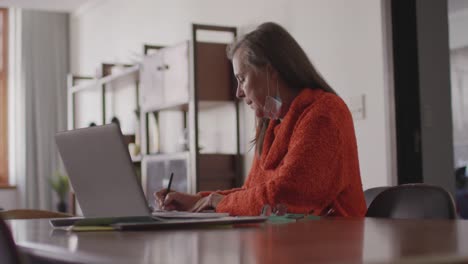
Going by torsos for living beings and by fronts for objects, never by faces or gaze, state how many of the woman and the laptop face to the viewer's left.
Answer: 1

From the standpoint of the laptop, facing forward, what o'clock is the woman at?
The woman is roughly at 12 o'clock from the laptop.

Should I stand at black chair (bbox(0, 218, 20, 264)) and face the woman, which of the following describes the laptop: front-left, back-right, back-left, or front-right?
front-left

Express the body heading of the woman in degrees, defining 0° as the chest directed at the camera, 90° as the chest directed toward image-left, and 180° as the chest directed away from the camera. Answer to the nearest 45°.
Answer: approximately 90°

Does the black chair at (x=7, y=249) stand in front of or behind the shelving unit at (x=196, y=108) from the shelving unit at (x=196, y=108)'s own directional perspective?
in front

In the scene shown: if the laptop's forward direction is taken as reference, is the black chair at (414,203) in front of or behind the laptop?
in front

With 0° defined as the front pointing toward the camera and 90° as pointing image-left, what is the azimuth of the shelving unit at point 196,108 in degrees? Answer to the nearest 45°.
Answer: approximately 45°

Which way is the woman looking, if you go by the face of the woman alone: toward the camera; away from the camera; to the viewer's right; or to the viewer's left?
to the viewer's left

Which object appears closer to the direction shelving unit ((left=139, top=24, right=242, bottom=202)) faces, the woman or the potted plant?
the woman

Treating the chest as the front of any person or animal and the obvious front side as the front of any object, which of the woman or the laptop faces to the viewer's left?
the woman

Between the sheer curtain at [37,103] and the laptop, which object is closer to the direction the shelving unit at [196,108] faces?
the laptop

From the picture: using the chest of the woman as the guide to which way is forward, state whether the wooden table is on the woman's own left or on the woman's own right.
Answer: on the woman's own left

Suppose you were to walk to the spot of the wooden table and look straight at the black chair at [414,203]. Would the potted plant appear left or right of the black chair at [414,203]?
left

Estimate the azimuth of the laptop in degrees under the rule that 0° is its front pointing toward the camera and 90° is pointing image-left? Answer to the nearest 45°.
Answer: approximately 225°

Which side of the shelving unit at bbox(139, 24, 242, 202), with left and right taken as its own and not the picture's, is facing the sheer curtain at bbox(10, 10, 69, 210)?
right
